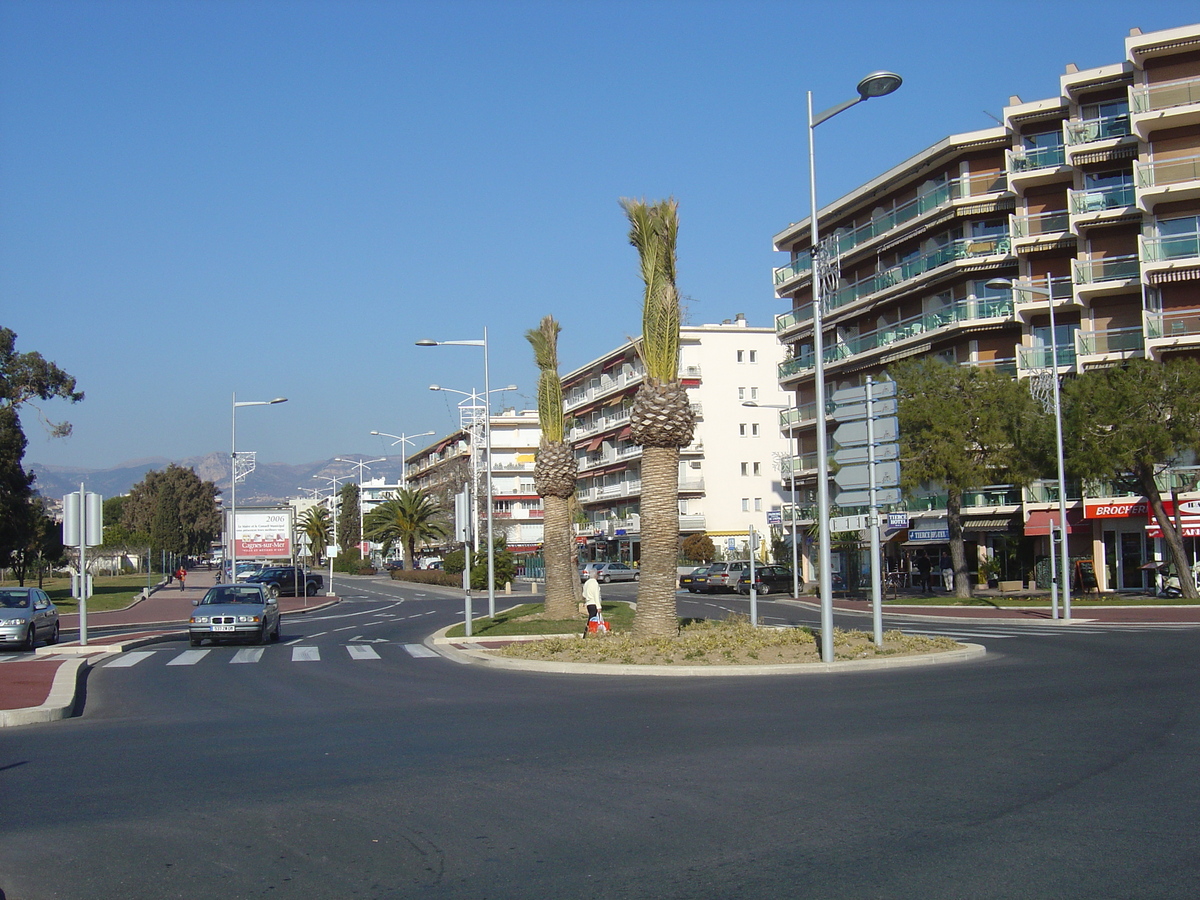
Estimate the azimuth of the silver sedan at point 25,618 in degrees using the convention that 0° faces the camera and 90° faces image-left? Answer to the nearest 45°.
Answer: approximately 45°

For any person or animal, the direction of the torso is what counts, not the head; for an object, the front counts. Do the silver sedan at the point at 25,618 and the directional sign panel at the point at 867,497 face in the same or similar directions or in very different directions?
very different directions

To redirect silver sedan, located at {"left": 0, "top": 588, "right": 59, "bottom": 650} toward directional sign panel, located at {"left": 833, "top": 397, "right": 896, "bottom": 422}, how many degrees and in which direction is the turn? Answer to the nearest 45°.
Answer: approximately 90° to its left

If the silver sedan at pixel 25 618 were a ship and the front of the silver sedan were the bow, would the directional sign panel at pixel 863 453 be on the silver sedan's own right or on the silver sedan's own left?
on the silver sedan's own left

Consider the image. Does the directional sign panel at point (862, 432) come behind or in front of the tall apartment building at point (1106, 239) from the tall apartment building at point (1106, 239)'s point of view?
in front
